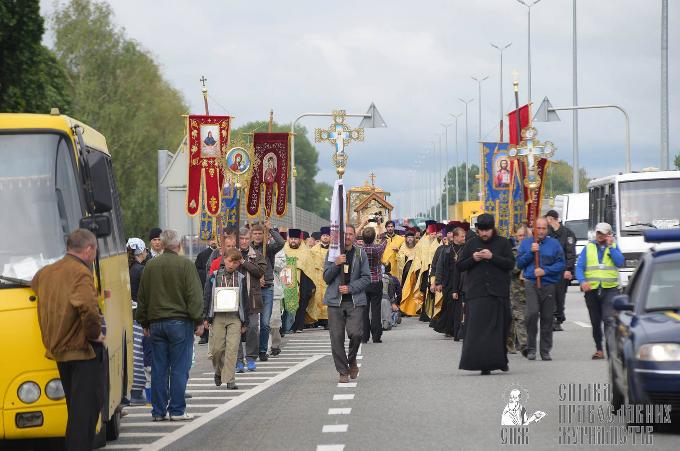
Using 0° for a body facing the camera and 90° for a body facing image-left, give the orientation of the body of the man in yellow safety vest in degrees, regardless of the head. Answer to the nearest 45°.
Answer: approximately 0°

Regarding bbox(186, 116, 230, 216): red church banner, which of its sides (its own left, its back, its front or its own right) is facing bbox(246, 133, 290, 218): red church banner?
left

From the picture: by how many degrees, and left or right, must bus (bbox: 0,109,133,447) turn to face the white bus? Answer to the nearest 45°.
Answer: approximately 135° to its left

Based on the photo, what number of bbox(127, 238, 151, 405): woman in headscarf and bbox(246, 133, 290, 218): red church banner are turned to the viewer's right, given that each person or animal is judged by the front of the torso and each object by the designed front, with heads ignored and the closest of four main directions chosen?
1

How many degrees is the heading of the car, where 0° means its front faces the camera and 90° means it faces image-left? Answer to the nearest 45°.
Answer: approximately 0°
